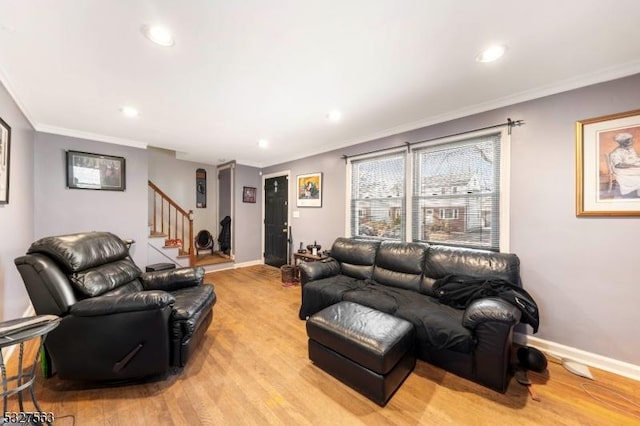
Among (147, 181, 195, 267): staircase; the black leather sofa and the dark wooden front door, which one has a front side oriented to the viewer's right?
the staircase

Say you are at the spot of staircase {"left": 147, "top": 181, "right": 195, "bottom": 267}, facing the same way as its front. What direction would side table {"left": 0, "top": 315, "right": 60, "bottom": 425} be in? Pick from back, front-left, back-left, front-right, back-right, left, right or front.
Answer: right

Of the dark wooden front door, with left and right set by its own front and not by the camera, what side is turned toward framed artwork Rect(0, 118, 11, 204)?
front

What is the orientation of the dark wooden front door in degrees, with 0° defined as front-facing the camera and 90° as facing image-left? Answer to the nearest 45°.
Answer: approximately 45°

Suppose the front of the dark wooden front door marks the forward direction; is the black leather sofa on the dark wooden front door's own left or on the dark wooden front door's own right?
on the dark wooden front door's own left

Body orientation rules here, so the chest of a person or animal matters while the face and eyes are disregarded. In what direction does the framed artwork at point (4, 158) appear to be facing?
to the viewer's right

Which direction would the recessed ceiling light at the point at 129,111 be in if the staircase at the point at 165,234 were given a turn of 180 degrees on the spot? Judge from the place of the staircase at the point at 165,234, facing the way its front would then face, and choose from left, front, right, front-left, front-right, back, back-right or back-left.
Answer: left

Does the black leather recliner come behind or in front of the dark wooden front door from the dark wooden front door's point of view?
in front

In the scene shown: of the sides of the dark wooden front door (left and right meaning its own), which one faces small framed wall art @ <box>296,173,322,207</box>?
left
